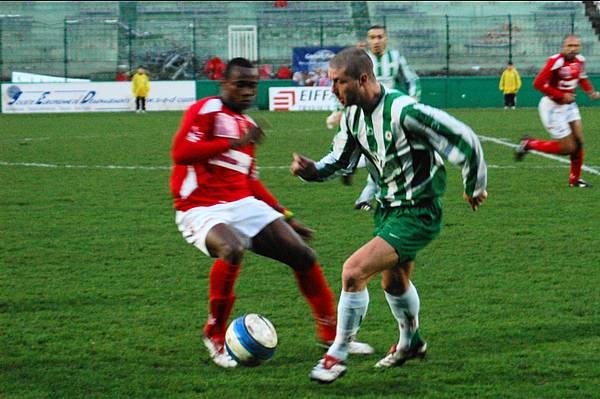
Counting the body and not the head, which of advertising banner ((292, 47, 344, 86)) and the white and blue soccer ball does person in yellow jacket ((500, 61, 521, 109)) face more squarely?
the white and blue soccer ball

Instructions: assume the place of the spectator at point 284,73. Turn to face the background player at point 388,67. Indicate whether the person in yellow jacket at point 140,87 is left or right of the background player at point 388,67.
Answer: right

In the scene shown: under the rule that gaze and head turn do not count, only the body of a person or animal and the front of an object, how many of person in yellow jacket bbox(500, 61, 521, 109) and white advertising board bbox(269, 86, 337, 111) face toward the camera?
2

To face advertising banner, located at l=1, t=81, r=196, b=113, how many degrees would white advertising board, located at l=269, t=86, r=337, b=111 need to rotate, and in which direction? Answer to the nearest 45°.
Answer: approximately 90° to its right

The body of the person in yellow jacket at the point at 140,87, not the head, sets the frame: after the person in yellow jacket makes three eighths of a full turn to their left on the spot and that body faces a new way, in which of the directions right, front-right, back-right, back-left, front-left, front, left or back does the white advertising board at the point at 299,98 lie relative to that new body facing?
front-right

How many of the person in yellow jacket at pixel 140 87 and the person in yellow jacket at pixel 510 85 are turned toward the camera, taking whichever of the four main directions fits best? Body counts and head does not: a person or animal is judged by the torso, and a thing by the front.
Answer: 2

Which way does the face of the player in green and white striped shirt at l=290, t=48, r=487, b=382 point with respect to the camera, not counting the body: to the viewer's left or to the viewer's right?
to the viewer's left

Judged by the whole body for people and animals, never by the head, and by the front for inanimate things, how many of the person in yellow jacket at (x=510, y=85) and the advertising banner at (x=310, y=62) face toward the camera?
2
